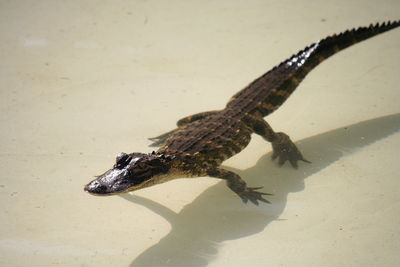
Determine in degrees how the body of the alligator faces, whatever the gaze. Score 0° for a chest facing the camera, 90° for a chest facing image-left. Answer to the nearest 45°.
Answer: approximately 45°
